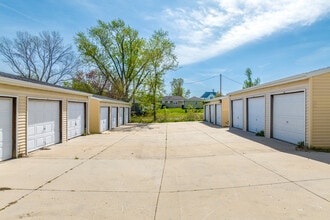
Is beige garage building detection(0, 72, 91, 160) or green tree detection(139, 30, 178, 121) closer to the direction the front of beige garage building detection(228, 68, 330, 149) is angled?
the beige garage building

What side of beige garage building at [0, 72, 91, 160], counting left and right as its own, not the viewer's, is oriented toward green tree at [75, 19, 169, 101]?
left

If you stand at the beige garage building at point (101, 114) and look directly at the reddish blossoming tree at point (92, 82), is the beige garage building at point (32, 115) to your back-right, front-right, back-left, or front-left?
back-left

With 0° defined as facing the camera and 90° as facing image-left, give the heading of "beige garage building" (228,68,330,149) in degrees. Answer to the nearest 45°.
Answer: approximately 45°
